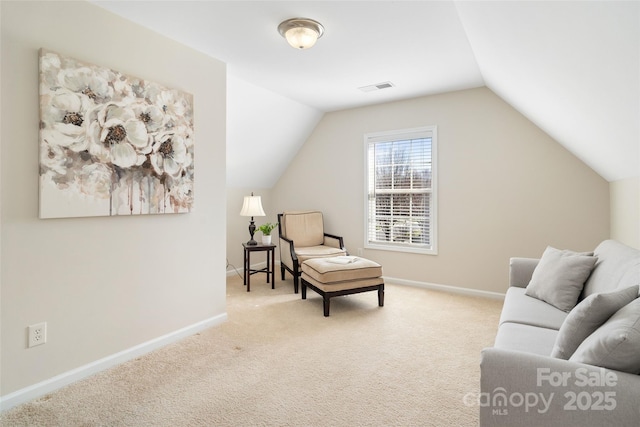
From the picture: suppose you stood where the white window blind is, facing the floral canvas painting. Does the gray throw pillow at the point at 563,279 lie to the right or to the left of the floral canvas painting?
left

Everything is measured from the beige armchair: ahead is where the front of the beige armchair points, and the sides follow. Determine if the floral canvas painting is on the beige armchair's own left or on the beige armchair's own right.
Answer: on the beige armchair's own right

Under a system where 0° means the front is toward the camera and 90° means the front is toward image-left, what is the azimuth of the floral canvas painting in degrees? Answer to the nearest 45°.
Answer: approximately 315°

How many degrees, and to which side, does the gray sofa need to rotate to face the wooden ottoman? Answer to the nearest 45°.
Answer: approximately 45° to its right

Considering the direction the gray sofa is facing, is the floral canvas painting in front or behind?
in front

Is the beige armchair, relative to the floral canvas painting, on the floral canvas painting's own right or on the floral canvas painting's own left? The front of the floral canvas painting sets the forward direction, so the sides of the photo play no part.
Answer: on the floral canvas painting's own left

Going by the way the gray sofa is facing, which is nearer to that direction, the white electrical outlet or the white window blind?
the white electrical outlet

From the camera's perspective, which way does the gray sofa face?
to the viewer's left

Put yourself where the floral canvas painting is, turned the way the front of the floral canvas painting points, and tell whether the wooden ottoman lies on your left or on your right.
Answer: on your left

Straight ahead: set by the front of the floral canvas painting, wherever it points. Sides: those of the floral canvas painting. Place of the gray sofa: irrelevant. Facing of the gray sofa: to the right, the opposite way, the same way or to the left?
the opposite way

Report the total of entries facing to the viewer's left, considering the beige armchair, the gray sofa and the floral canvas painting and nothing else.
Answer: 1

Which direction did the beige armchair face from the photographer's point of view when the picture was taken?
facing the viewer and to the right of the viewer

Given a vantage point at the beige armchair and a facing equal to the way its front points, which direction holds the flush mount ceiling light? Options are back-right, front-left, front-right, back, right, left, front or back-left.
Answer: front-right

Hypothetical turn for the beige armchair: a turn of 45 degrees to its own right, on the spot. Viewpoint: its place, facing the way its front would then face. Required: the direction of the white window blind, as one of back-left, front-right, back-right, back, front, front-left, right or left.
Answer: left

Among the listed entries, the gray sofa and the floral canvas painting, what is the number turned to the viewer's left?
1
